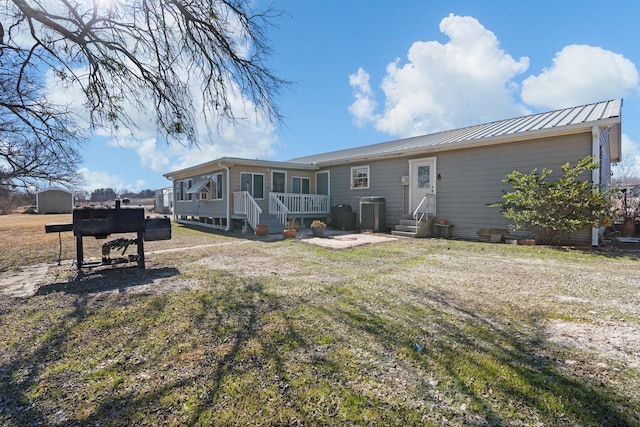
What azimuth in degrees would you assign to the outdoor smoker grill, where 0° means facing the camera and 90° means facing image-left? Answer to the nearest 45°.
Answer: approximately 0°

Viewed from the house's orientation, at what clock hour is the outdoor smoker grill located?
The outdoor smoker grill is roughly at 12 o'clock from the house.

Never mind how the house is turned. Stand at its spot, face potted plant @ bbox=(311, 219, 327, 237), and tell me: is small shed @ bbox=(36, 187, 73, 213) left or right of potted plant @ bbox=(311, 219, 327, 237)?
right

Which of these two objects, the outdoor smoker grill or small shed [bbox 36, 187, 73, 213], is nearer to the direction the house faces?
the outdoor smoker grill

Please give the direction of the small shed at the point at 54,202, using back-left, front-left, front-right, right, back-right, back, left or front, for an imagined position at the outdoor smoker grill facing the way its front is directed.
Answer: back

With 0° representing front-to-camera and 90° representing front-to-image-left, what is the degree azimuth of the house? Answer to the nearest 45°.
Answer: approximately 45°

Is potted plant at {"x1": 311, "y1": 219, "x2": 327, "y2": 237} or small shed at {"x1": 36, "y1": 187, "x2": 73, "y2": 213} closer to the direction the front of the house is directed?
the potted plant

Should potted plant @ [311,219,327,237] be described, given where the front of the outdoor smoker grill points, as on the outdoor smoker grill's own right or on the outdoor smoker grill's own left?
on the outdoor smoker grill's own left

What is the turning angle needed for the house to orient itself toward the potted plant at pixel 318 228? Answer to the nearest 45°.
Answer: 0° — it already faces it

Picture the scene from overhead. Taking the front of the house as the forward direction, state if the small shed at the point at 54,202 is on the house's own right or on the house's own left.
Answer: on the house's own right

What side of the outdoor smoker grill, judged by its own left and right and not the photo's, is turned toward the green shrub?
left

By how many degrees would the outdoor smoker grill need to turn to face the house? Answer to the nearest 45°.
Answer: approximately 90° to its left
